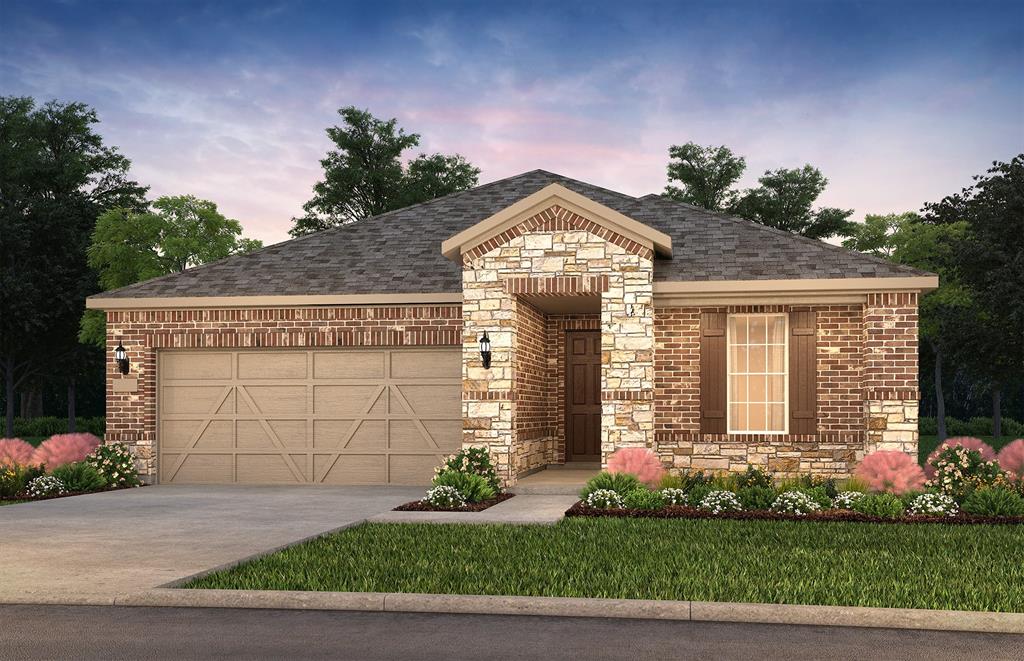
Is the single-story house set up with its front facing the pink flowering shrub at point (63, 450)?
no

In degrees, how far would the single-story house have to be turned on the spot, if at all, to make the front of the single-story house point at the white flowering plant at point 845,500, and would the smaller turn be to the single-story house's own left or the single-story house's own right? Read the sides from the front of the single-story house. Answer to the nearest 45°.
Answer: approximately 45° to the single-story house's own left

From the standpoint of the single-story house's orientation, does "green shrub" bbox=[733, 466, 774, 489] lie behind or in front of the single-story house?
in front

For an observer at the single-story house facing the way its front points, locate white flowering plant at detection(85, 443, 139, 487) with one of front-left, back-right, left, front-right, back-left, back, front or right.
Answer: right

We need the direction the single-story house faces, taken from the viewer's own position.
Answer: facing the viewer

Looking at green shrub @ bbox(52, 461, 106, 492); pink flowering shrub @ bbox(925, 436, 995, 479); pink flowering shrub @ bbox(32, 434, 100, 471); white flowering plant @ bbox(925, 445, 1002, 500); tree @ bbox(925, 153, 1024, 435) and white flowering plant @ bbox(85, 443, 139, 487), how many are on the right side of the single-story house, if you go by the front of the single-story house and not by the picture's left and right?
3

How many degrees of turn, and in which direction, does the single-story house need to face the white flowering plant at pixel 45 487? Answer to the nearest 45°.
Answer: approximately 90° to its right

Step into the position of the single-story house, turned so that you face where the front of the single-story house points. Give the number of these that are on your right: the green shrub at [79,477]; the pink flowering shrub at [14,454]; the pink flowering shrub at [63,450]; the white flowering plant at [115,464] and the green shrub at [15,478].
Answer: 5

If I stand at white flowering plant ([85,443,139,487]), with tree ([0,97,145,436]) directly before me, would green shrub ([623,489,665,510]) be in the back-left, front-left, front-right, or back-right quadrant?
back-right

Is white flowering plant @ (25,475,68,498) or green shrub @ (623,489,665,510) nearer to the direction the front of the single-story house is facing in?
the green shrub

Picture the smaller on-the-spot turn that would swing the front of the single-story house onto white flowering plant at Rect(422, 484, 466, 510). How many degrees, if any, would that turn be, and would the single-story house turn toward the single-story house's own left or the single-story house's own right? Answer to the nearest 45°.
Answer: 0° — it already faces it

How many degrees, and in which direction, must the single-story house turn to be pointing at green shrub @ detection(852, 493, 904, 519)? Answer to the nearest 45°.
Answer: approximately 45° to its left

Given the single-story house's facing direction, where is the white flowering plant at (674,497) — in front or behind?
in front

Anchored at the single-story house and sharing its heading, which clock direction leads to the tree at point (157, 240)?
The tree is roughly at 5 o'clock from the single-story house.
